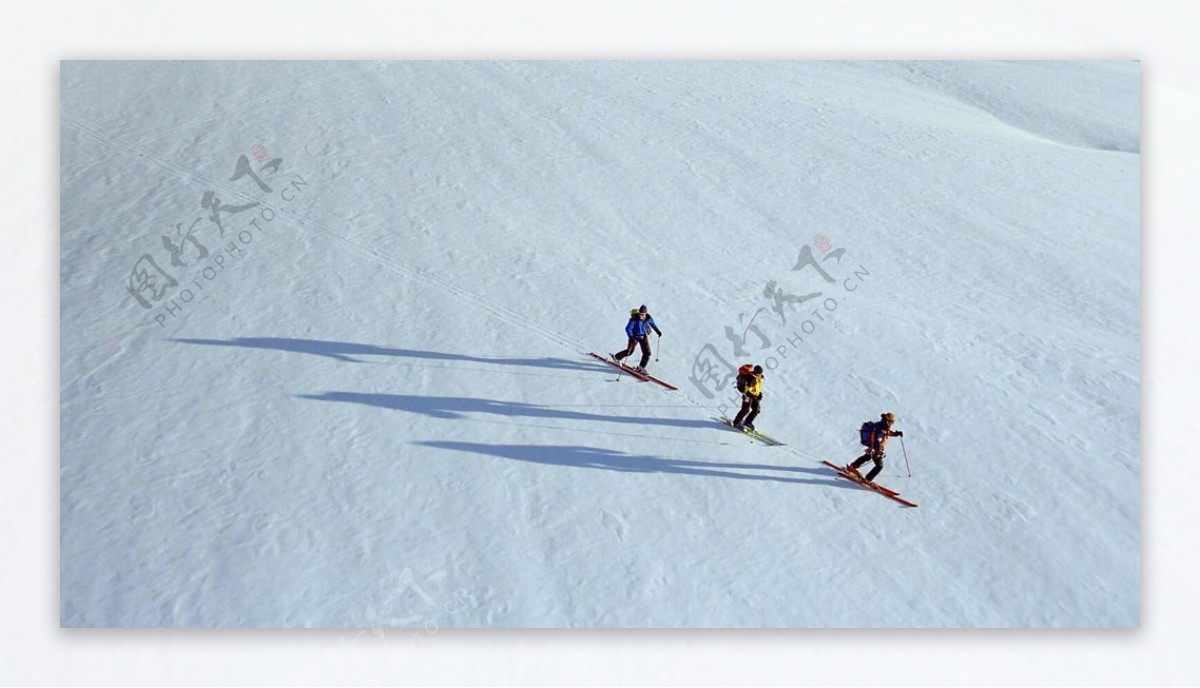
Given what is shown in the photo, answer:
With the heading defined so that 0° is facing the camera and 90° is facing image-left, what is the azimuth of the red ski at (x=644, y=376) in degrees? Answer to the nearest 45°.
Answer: approximately 315°

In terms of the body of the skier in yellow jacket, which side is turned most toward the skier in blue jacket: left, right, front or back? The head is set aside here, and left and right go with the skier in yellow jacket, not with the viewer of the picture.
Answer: back

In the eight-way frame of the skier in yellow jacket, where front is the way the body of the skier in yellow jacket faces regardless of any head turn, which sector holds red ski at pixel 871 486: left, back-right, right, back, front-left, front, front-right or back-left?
front-left

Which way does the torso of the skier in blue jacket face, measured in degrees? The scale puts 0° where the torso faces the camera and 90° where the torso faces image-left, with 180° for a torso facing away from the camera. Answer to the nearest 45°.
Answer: approximately 315°

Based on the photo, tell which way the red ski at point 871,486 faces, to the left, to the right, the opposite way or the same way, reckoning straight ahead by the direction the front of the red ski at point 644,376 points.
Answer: the same way

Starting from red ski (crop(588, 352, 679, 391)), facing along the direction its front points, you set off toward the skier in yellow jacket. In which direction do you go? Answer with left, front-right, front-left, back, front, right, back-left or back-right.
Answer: front

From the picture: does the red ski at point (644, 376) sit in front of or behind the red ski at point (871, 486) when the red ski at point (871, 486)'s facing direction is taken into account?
behind
